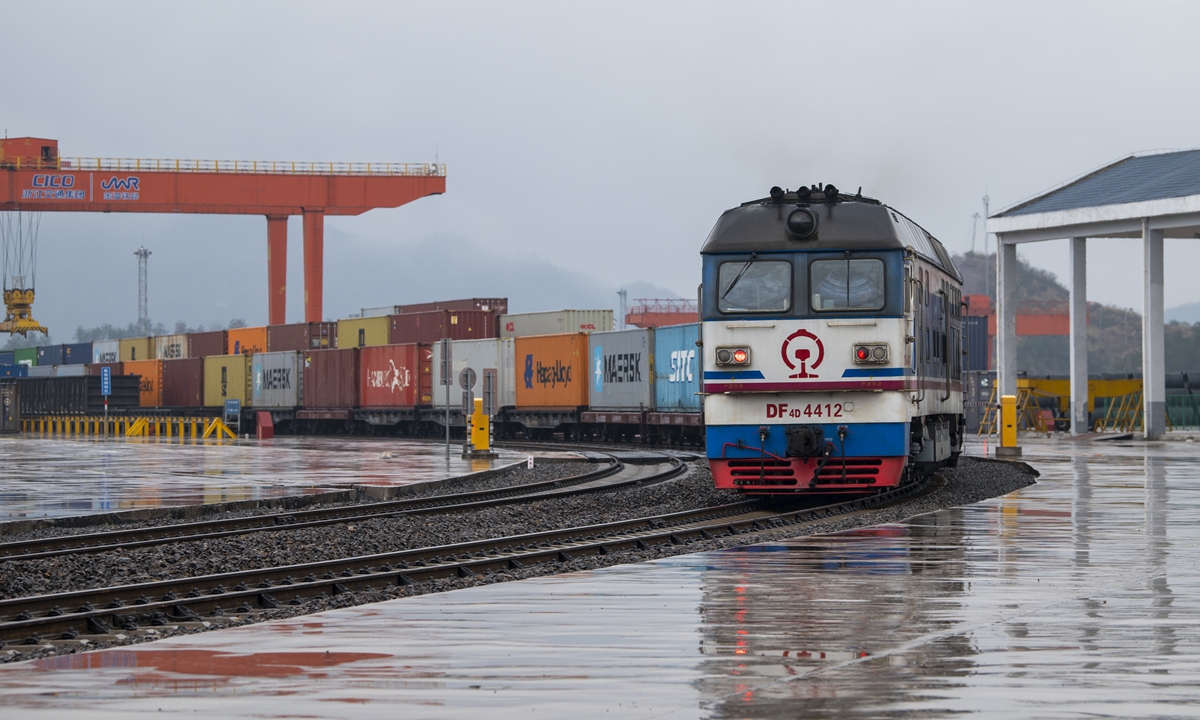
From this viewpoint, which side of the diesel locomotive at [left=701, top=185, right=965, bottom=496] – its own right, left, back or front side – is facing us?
front

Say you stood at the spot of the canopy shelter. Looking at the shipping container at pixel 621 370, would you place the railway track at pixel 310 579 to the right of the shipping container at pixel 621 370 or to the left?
left

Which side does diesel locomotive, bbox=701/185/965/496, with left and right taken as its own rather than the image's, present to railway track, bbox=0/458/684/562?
right

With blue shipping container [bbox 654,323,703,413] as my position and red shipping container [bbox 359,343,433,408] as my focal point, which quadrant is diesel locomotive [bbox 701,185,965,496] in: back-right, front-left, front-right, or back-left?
back-left

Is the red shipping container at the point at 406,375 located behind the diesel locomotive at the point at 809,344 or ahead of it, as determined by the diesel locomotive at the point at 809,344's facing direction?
behind

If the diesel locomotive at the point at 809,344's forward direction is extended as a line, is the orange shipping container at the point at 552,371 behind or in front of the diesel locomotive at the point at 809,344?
behind

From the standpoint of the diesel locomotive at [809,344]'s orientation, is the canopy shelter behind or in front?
behind

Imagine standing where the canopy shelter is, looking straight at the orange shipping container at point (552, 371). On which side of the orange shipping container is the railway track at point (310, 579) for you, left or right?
left

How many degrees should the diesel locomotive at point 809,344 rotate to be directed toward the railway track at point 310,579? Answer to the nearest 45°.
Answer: approximately 45° to its right

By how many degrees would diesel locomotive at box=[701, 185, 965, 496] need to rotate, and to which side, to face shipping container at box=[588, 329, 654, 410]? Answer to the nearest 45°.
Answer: approximately 180°

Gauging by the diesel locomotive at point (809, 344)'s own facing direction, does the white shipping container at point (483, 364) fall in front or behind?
behind
